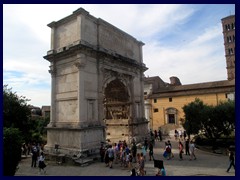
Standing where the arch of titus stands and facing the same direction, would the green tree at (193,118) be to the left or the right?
on its left

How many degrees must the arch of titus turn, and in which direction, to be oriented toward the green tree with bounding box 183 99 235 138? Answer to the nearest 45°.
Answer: approximately 45° to its left

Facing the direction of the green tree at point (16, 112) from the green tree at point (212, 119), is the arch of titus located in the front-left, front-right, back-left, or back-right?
front-left

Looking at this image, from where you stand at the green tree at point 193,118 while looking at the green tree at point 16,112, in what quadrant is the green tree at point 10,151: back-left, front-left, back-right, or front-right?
front-left
